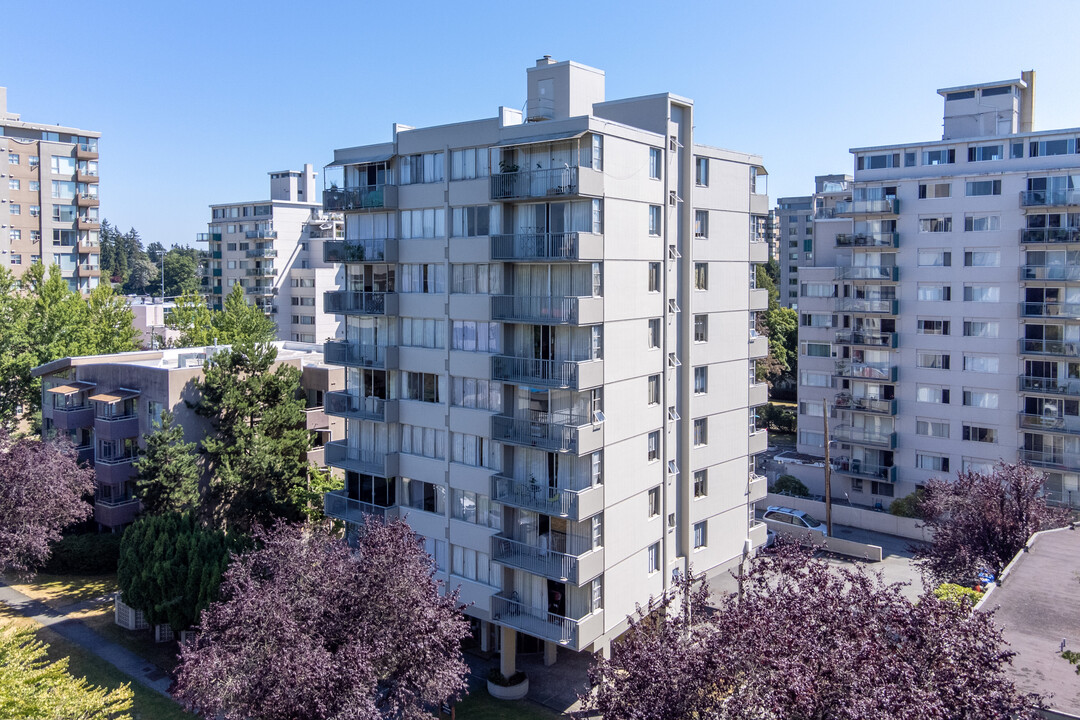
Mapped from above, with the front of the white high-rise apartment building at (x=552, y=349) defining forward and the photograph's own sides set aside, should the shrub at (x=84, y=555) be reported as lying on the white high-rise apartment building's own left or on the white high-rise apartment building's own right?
on the white high-rise apartment building's own right

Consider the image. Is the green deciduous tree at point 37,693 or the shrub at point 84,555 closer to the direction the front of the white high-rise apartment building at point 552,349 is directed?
the green deciduous tree

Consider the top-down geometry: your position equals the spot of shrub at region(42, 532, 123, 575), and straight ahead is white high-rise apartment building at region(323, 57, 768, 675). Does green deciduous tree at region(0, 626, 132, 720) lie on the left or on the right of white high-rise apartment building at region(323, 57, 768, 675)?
right

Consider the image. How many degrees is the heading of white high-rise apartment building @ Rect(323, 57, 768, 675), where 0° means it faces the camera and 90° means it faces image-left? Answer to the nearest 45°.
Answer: approximately 45°

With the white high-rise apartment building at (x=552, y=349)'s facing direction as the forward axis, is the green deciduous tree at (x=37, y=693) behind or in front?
in front
